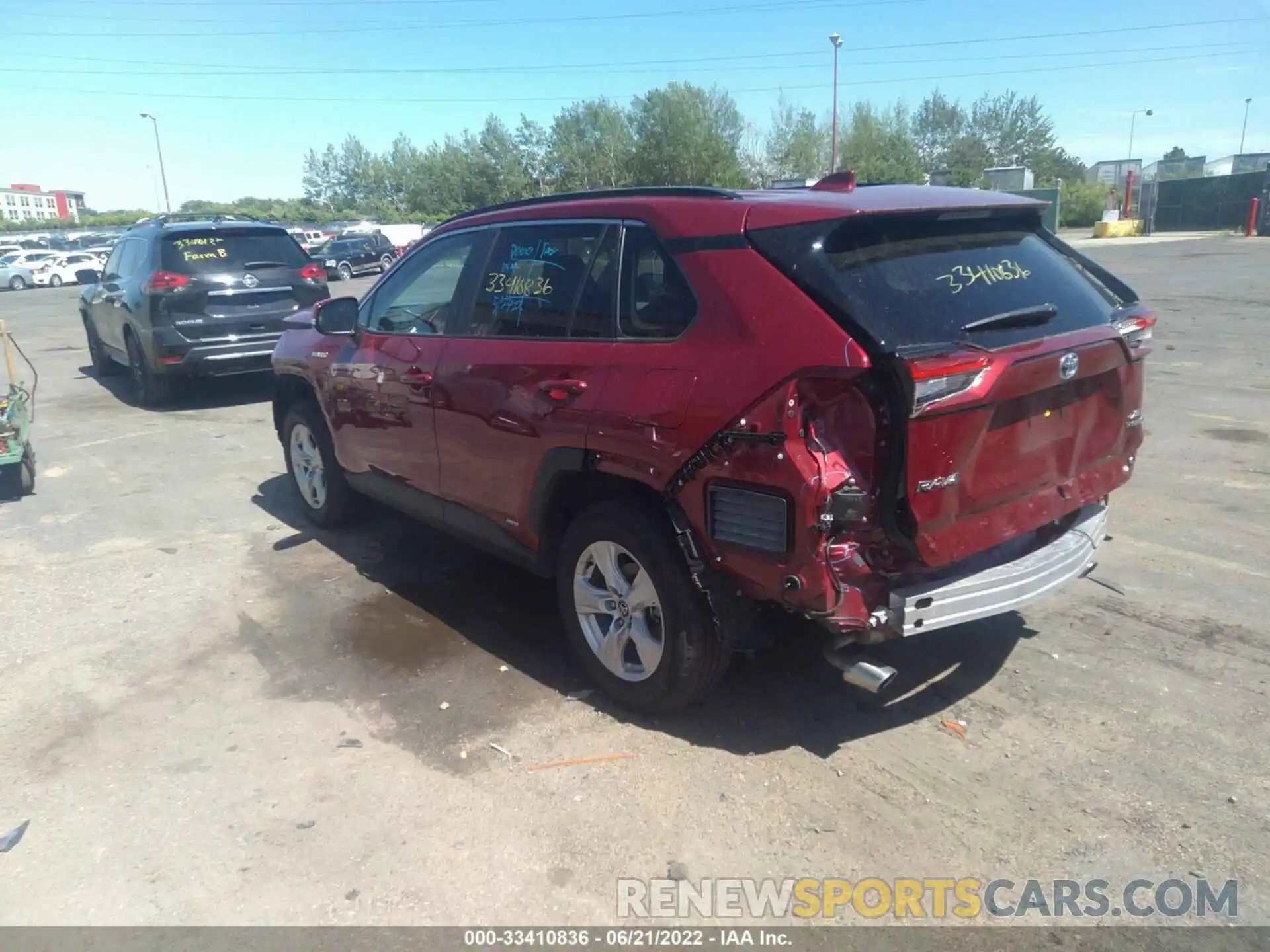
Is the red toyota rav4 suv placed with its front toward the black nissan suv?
yes

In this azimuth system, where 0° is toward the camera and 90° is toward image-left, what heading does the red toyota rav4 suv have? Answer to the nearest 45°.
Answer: approximately 135°

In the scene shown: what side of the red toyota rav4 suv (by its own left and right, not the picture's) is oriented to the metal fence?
right

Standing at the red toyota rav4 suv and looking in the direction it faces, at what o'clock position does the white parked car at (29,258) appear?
The white parked car is roughly at 12 o'clock from the red toyota rav4 suv.

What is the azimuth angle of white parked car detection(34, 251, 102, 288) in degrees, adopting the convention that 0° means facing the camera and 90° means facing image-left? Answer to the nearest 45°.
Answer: approximately 45°
